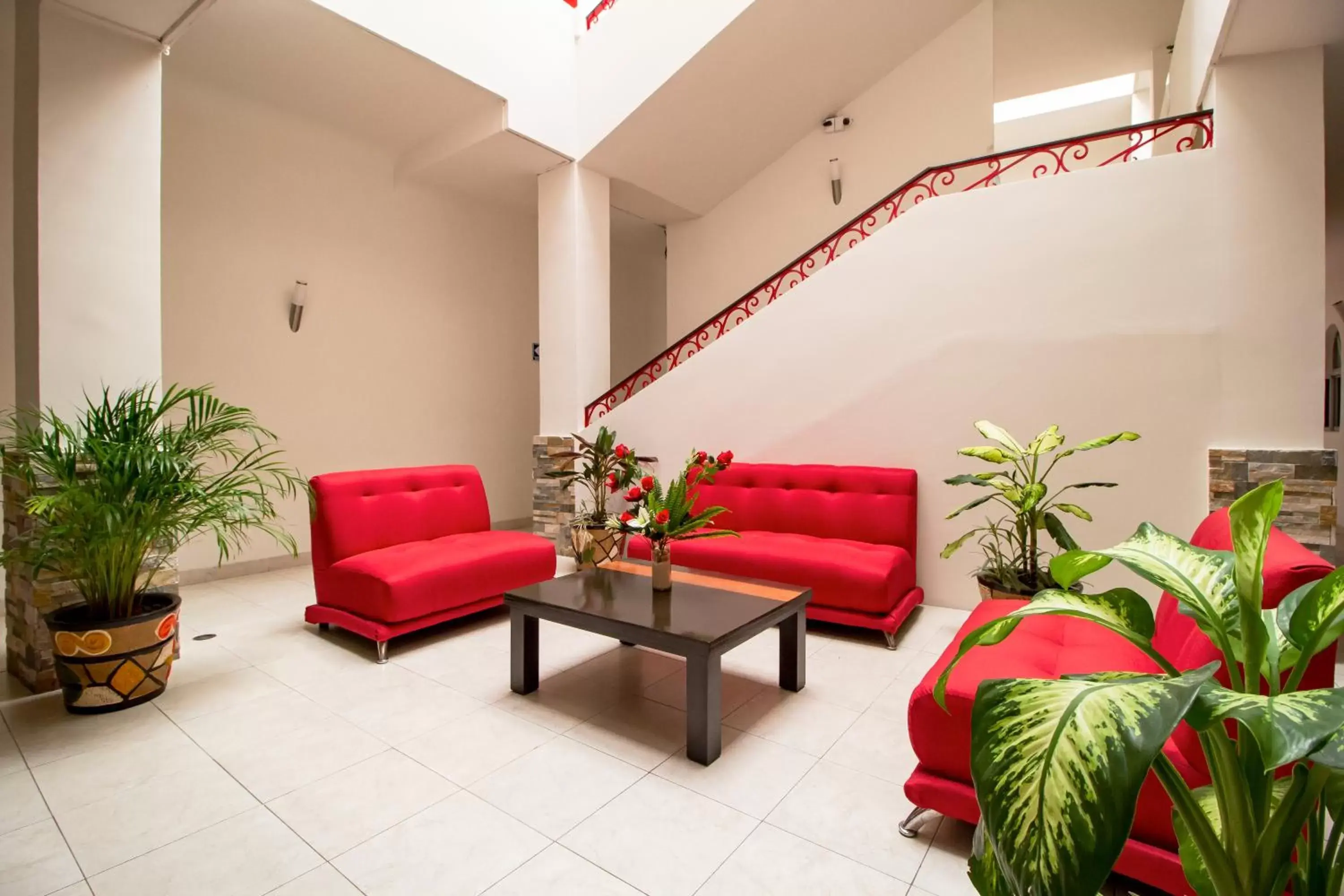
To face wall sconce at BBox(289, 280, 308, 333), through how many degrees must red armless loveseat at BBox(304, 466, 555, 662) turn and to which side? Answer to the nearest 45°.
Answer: approximately 180°

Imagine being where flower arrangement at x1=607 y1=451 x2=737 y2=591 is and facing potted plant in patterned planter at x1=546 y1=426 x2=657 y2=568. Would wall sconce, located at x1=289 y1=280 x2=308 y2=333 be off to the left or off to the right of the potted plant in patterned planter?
left

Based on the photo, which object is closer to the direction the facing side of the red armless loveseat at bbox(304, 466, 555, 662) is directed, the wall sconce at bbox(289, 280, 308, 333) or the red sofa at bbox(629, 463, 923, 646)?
the red sofa

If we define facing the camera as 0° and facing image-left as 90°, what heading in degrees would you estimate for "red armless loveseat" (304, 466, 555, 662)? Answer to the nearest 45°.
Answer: approximately 315°

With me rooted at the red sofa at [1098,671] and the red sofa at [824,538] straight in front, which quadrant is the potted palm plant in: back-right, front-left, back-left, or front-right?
front-left

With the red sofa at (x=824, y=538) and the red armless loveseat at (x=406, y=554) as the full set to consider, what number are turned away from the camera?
0

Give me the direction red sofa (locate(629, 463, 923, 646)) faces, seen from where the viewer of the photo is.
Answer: facing the viewer and to the left of the viewer

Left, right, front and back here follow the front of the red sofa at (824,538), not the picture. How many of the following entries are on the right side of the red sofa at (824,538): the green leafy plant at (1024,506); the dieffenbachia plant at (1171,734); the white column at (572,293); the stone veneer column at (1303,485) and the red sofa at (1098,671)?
1

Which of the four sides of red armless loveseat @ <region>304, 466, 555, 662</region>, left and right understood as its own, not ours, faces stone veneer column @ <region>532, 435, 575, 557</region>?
left

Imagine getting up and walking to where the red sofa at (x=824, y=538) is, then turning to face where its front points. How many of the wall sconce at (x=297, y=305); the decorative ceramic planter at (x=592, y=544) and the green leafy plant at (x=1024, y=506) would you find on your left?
1

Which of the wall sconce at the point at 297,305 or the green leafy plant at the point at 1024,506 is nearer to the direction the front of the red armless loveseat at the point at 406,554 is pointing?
the green leafy plant

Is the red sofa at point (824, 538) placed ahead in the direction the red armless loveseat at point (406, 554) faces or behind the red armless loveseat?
ahead

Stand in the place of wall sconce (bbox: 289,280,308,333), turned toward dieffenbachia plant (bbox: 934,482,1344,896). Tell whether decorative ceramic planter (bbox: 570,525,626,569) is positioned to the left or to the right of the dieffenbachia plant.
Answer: left

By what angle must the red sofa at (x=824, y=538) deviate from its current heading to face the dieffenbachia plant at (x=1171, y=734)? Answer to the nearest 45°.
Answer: approximately 45° to its left

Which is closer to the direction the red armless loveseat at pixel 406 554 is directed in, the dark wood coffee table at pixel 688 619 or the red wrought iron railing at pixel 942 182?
the dark wood coffee table

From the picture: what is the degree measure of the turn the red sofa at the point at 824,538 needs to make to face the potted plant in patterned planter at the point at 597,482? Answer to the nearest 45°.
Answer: approximately 90° to its right

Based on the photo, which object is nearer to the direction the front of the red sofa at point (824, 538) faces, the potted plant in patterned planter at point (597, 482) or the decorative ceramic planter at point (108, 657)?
the decorative ceramic planter

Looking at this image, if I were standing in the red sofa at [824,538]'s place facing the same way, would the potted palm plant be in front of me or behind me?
in front
